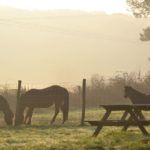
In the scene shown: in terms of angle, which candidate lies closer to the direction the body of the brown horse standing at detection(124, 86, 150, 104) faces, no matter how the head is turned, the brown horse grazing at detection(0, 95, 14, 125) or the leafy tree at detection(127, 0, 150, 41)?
the brown horse grazing

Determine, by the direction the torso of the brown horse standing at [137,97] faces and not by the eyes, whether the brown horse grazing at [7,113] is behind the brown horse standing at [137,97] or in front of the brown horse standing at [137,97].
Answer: in front

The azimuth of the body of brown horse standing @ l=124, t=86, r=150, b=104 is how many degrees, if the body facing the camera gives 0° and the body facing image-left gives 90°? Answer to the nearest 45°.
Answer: approximately 90°

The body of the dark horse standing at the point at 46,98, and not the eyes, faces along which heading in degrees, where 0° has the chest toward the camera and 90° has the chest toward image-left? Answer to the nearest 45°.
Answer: approximately 90°

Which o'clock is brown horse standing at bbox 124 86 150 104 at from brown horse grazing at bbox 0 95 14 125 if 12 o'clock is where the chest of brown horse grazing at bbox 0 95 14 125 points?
brown horse standing at bbox 124 86 150 104 is roughly at 1 o'clock from brown horse grazing at bbox 0 95 14 125.

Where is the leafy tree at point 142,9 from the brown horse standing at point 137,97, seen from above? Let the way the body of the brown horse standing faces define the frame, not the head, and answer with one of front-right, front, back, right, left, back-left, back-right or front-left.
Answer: right

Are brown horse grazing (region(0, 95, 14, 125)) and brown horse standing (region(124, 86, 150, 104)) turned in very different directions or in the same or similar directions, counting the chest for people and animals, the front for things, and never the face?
very different directions

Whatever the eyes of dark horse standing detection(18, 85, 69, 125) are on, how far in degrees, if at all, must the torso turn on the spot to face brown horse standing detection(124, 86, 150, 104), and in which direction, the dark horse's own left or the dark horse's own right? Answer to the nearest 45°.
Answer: approximately 135° to the dark horse's own left
